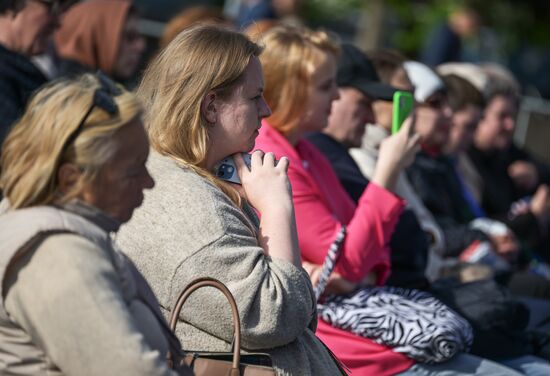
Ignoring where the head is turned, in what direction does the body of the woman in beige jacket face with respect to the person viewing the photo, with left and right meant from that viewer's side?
facing to the right of the viewer

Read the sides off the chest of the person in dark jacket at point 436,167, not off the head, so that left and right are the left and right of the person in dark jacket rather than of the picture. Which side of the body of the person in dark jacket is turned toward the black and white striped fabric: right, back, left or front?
right

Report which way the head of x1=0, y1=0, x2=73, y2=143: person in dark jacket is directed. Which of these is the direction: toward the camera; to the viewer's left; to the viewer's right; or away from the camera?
to the viewer's right

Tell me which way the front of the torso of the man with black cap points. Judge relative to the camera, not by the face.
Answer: to the viewer's right

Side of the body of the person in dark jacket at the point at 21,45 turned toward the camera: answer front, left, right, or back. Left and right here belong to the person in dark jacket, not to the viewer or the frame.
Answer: right

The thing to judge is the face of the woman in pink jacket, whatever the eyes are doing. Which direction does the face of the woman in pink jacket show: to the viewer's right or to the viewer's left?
to the viewer's right

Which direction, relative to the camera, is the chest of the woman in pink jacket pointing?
to the viewer's right
